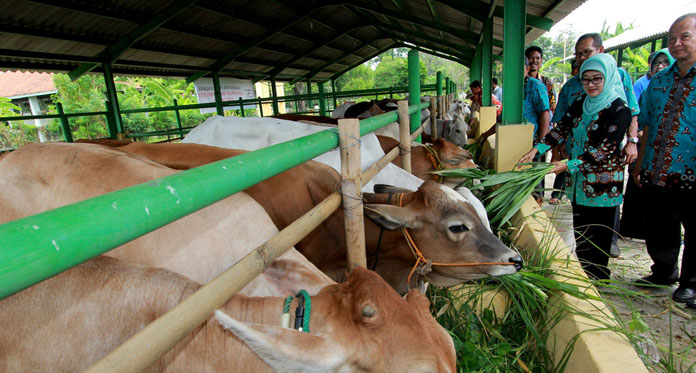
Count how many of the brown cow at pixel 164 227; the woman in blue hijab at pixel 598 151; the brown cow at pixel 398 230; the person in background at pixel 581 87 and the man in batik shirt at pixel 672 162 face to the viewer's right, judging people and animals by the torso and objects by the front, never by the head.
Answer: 2

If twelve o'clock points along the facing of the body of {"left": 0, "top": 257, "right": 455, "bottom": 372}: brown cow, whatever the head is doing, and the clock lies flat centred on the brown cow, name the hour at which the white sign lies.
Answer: The white sign is roughly at 9 o'clock from the brown cow.

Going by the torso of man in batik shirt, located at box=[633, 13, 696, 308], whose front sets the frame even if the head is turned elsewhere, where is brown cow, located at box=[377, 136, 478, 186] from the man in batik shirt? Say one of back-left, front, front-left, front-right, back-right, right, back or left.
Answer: front-right

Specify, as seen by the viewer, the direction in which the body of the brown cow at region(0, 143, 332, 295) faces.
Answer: to the viewer's right

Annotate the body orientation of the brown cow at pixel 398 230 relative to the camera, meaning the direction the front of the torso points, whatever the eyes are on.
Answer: to the viewer's right

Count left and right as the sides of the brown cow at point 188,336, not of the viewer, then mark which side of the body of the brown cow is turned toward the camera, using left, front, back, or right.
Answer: right

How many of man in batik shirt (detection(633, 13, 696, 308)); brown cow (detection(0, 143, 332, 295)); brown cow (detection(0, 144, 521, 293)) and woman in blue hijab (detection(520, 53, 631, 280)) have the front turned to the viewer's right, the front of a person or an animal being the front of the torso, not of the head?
2

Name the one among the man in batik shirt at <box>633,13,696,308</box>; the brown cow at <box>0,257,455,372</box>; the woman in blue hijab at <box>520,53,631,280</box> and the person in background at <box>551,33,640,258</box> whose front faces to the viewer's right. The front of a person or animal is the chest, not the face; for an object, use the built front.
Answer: the brown cow

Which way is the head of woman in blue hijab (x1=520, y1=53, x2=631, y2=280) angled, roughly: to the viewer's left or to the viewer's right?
to the viewer's left

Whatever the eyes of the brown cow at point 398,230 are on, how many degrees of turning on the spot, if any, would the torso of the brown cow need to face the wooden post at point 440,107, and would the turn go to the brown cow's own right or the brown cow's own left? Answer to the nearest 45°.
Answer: approximately 45° to the brown cow's own left

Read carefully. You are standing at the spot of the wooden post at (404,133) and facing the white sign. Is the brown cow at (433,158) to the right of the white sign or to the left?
right

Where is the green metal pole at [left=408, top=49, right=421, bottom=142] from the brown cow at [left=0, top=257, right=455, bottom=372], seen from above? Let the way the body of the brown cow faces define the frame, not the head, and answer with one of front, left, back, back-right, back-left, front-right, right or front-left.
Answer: front-left

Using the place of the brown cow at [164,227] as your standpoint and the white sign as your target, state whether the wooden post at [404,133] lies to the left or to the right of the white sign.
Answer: right
